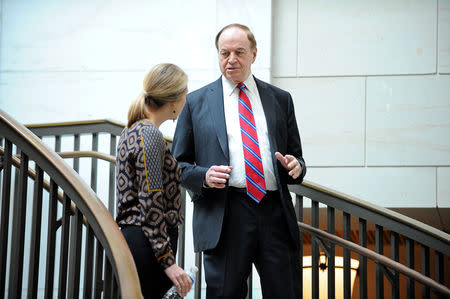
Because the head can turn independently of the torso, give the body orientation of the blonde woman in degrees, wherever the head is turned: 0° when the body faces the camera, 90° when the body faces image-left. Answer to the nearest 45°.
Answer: approximately 225°

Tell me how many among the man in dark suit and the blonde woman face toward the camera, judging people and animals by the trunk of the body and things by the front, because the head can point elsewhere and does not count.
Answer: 1

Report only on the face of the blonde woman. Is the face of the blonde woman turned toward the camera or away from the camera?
away from the camera

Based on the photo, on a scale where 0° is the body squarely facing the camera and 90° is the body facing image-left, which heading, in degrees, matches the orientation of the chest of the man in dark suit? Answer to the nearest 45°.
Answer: approximately 0°
